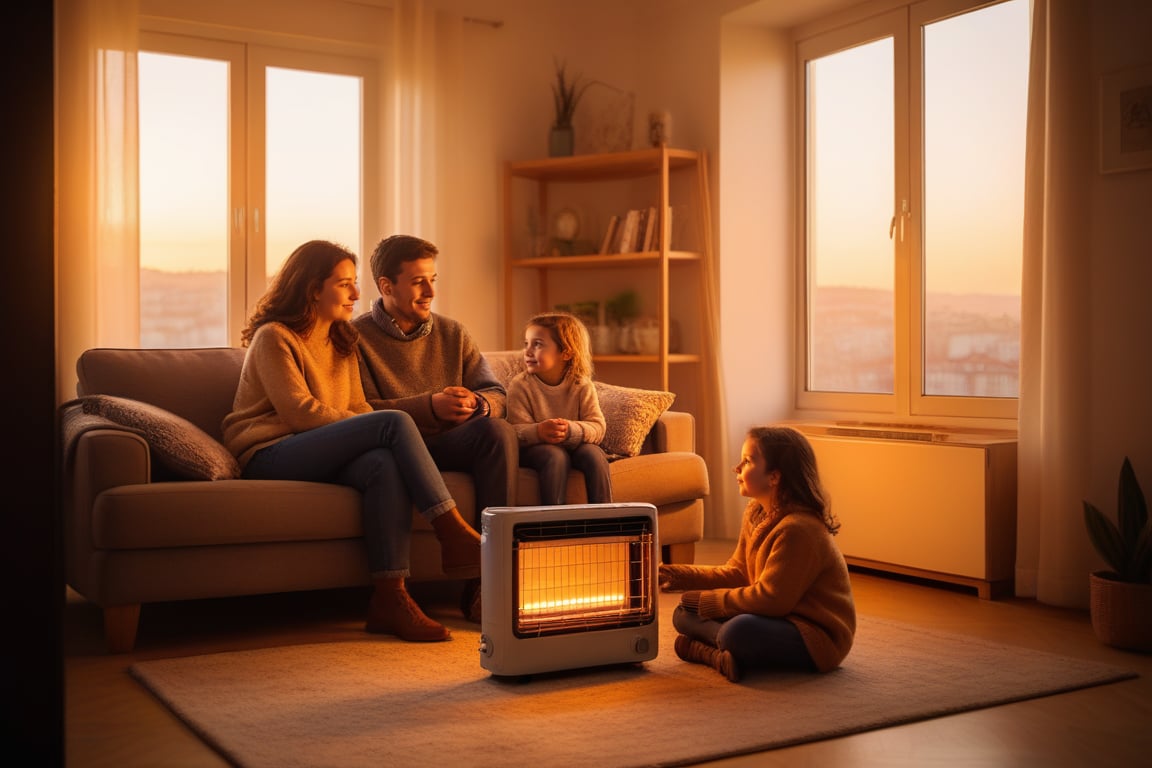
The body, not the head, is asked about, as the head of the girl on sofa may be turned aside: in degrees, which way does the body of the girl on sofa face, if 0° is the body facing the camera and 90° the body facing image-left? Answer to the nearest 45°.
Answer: approximately 0°

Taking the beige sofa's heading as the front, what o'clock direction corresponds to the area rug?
The area rug is roughly at 12 o'clock from the beige sofa.

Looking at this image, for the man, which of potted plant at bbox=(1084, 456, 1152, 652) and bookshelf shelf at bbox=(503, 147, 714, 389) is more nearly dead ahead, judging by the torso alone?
the potted plant

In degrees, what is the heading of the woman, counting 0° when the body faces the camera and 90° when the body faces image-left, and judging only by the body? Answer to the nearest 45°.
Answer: approximately 315°

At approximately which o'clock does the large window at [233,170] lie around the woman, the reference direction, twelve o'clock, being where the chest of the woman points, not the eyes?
The large window is roughly at 7 o'clock from the woman.

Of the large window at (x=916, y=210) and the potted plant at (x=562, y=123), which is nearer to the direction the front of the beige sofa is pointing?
the large window

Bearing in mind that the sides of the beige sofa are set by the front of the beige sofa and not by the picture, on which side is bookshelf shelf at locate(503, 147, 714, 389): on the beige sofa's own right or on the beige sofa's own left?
on the beige sofa's own left

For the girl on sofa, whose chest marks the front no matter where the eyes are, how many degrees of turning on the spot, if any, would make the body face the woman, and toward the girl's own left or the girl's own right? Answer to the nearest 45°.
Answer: approximately 45° to the girl's own right
